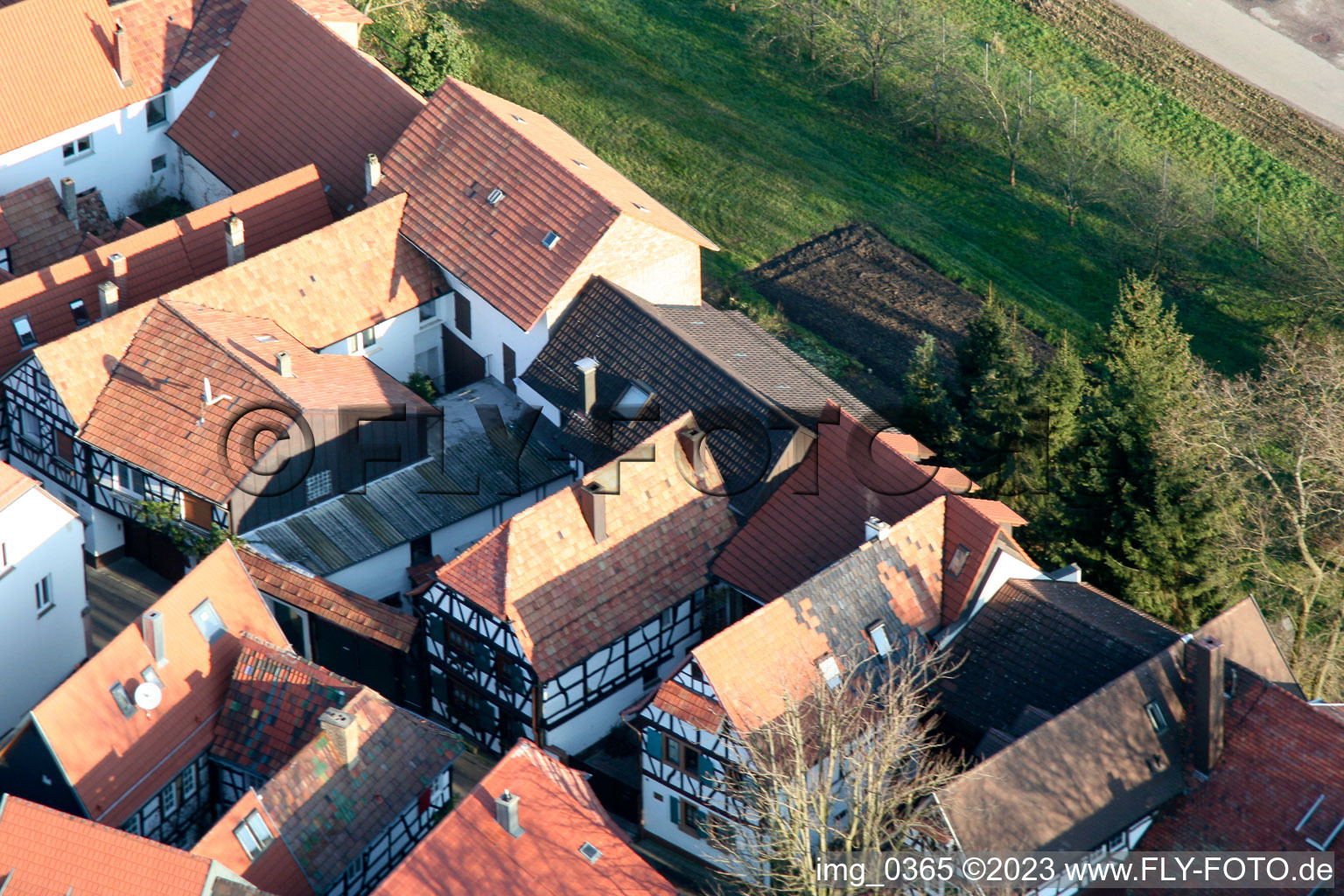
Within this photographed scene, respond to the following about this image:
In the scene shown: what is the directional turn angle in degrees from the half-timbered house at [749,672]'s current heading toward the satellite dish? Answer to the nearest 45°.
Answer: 0° — it already faces it

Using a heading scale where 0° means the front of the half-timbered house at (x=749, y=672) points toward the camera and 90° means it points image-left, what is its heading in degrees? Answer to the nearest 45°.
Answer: approximately 45°

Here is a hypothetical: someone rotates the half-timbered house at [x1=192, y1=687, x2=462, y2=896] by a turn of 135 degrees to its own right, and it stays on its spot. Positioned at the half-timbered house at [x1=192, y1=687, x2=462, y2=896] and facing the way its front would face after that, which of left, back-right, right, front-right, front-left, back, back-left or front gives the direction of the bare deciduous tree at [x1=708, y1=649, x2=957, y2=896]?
back

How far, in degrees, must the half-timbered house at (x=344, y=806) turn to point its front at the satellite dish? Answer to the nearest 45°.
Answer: approximately 135° to its right

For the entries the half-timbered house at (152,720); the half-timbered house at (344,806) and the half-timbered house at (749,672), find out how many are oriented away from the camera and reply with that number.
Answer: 0

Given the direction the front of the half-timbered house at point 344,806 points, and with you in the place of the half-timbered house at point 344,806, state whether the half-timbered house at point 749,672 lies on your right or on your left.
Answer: on your left
